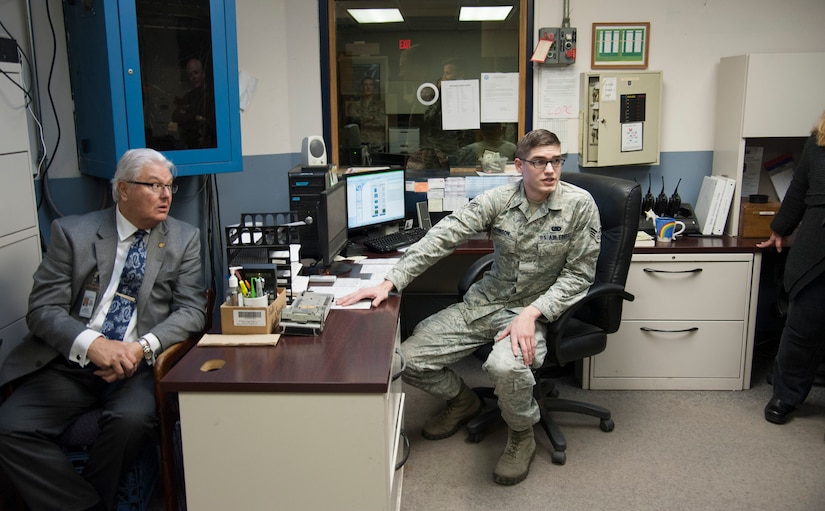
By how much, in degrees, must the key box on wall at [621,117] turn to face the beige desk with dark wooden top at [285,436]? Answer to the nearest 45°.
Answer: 0° — it already faces it

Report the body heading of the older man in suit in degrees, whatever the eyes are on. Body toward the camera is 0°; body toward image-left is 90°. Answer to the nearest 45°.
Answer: approximately 315°

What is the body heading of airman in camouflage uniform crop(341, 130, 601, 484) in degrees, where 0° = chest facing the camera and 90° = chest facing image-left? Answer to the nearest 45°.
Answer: approximately 45°

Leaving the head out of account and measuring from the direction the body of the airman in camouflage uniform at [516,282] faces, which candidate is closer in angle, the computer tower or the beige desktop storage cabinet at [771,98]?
the computer tower

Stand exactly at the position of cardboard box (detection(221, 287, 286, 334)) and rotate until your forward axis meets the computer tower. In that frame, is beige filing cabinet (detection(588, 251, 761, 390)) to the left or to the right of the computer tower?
right

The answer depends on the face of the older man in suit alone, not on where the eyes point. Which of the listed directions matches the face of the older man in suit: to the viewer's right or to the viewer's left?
to the viewer's right
